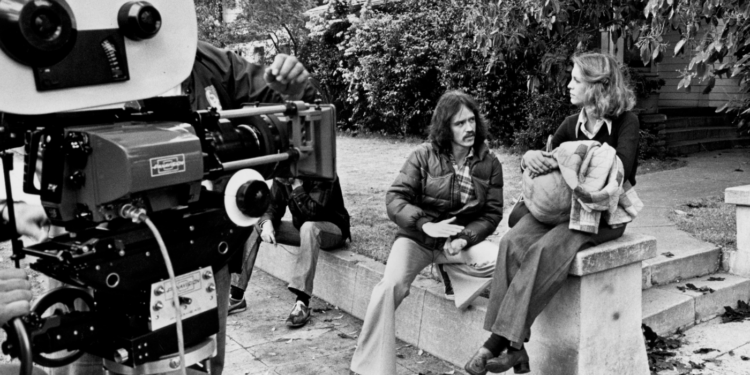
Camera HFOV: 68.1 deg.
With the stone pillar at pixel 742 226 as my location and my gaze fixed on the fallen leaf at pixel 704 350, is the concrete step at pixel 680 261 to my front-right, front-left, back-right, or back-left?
front-right

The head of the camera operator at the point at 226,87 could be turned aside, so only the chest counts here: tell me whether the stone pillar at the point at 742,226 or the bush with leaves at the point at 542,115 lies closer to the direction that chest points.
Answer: the stone pillar

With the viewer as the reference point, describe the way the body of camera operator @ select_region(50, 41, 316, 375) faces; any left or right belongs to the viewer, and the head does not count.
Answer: facing the viewer and to the right of the viewer

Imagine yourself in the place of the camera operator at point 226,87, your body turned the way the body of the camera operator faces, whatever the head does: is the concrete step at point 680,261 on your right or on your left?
on your left

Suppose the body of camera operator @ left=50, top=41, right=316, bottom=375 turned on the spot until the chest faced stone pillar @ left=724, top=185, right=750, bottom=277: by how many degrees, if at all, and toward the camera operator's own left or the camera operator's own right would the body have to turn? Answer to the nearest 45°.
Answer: approximately 45° to the camera operator's own left

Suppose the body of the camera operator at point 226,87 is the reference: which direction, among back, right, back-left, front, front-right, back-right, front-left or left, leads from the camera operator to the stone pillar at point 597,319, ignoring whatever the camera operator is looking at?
front-left

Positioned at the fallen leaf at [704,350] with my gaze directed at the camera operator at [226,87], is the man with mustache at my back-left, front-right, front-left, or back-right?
front-right

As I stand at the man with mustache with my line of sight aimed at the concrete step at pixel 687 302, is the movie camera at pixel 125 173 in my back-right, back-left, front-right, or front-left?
back-right

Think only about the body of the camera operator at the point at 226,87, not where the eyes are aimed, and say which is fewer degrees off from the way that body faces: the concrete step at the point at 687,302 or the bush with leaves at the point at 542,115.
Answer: the concrete step

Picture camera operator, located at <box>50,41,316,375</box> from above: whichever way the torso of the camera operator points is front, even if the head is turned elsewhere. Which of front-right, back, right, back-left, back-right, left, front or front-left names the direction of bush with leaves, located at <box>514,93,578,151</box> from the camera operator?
left
